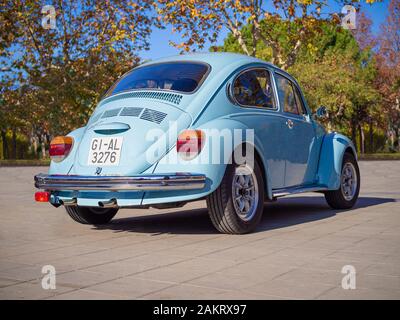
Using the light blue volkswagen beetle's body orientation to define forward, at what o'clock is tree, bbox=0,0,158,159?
The tree is roughly at 10 o'clock from the light blue volkswagen beetle.

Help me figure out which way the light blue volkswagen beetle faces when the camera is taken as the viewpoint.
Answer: facing away from the viewer and to the right of the viewer
